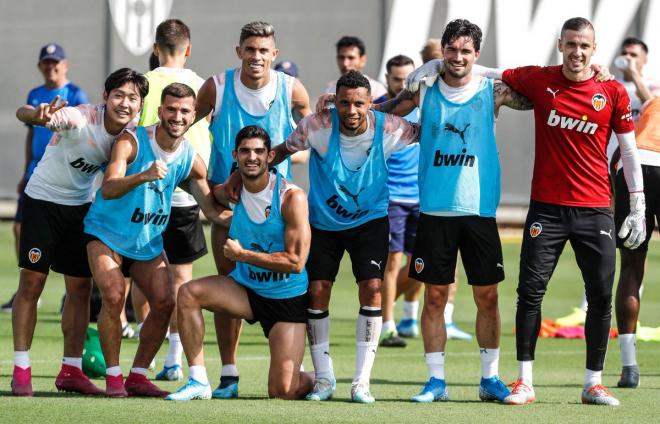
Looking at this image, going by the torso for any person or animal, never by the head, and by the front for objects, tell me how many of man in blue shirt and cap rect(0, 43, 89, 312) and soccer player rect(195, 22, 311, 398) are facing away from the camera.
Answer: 0

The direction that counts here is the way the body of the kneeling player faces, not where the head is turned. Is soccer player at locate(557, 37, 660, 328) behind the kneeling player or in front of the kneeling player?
behind

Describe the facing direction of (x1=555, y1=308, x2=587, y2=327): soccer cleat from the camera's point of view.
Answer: facing to the left of the viewer

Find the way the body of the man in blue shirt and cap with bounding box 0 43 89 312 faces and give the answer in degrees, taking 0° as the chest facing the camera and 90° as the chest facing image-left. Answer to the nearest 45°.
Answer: approximately 0°
